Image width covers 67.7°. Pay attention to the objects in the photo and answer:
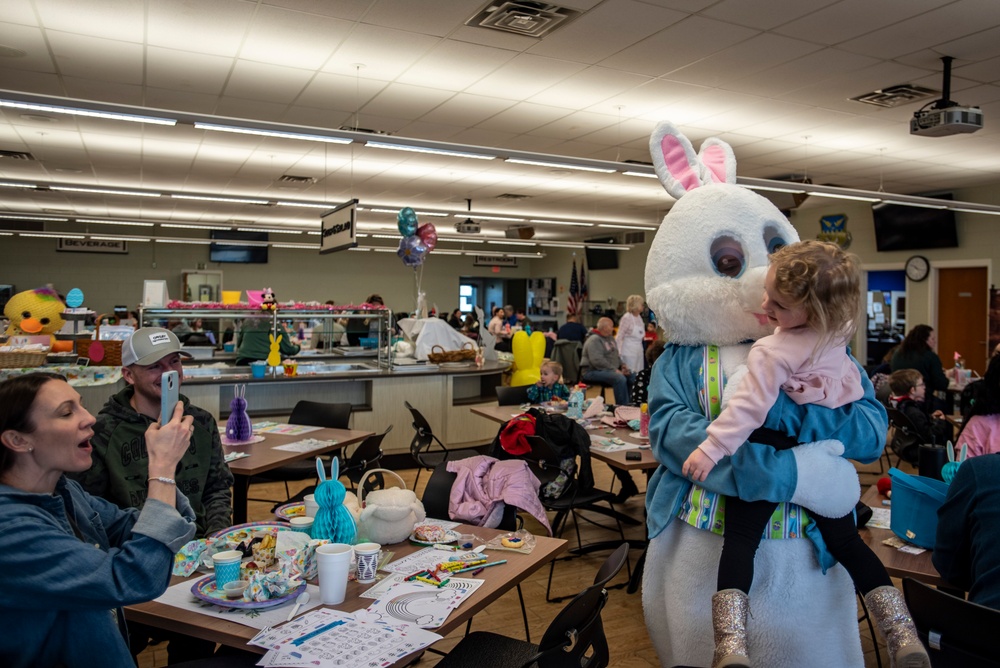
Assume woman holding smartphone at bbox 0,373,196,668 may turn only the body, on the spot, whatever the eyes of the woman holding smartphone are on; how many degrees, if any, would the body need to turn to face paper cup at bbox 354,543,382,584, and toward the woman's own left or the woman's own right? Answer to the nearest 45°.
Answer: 0° — they already face it

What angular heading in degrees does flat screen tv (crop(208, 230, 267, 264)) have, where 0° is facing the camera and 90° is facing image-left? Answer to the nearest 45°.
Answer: approximately 0°

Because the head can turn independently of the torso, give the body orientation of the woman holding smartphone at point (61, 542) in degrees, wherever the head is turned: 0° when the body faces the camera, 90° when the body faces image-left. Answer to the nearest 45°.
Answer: approximately 270°

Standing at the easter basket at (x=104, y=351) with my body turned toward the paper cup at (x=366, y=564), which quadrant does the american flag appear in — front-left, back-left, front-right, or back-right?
back-left

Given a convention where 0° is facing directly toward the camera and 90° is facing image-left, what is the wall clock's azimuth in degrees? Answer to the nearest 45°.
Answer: approximately 45°

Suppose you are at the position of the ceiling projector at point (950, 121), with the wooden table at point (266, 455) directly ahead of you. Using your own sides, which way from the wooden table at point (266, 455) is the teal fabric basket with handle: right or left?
left

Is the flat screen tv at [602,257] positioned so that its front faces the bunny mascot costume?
yes

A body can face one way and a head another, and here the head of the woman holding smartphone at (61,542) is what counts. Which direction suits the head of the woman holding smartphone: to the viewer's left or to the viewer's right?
to the viewer's right

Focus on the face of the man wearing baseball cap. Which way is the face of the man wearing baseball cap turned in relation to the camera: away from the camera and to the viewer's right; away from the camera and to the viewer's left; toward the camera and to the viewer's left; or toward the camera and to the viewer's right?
toward the camera and to the viewer's right

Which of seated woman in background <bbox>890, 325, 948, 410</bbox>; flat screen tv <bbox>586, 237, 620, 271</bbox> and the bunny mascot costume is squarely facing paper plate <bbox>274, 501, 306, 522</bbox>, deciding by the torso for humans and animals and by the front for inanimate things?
the flat screen tv
